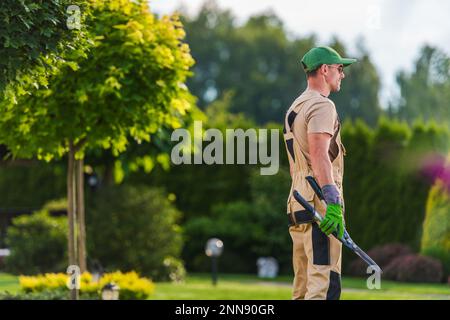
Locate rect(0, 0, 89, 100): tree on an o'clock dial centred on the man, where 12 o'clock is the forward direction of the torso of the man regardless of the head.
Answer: The tree is roughly at 7 o'clock from the man.

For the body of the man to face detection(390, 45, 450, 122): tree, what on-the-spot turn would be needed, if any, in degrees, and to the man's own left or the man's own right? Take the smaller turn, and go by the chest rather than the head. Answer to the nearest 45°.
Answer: approximately 90° to the man's own left

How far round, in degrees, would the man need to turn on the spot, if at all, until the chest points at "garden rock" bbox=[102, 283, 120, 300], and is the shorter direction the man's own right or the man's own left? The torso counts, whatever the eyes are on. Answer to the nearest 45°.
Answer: approximately 135° to the man's own left

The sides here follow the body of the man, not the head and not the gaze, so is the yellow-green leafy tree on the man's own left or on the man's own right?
on the man's own left

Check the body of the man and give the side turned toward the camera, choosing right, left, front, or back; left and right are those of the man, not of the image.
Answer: right

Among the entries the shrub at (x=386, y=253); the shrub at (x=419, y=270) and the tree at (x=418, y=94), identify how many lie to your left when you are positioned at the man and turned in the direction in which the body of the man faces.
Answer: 3

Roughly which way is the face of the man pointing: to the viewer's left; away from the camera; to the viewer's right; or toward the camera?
to the viewer's right

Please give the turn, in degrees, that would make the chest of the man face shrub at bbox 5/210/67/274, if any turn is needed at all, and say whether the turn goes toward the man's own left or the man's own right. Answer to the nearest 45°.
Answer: approximately 135° to the man's own left

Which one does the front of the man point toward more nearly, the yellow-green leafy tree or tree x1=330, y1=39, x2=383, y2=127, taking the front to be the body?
the tree

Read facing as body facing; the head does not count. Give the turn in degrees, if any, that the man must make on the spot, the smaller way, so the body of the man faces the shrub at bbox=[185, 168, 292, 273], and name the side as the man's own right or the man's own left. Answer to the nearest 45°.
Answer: approximately 90° to the man's own left
